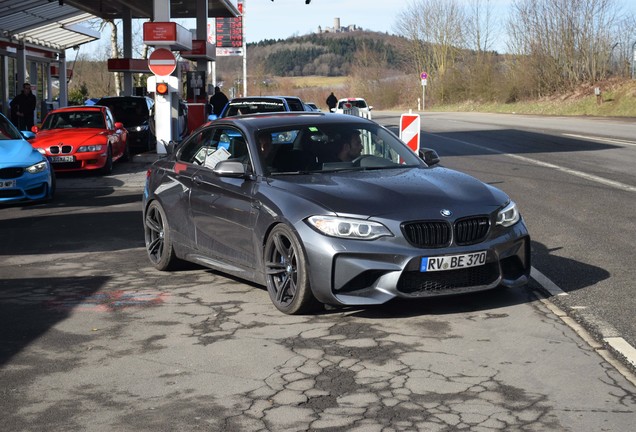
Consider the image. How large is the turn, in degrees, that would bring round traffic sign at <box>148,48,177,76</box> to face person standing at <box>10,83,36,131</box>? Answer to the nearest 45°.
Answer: approximately 135° to its right

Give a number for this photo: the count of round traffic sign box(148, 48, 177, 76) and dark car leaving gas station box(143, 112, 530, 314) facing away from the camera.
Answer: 0

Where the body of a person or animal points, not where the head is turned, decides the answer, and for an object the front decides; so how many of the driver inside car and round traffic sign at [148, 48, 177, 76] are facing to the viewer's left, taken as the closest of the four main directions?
0

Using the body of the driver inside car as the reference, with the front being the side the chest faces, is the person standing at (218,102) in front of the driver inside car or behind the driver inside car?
behind

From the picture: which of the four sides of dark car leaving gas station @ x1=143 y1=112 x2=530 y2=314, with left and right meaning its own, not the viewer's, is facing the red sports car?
back

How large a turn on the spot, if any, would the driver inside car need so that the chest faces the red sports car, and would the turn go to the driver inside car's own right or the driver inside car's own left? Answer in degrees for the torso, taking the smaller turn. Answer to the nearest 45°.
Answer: approximately 180°

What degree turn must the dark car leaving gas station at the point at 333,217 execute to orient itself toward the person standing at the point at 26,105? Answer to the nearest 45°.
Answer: approximately 180°

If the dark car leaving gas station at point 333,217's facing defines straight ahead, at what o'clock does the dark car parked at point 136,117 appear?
the dark car parked at point 136,117 is roughly at 7 o'clock from the dark car leaving gas station at point 333,217.

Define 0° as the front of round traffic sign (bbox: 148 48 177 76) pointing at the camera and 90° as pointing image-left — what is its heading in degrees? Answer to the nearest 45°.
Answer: approximately 0°

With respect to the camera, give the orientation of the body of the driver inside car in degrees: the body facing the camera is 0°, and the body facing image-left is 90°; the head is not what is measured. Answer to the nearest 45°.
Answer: approximately 315°

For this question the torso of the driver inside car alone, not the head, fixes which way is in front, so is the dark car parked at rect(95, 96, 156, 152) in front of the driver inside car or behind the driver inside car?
behind

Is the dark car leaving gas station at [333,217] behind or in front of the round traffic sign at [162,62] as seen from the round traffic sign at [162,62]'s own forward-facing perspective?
in front
